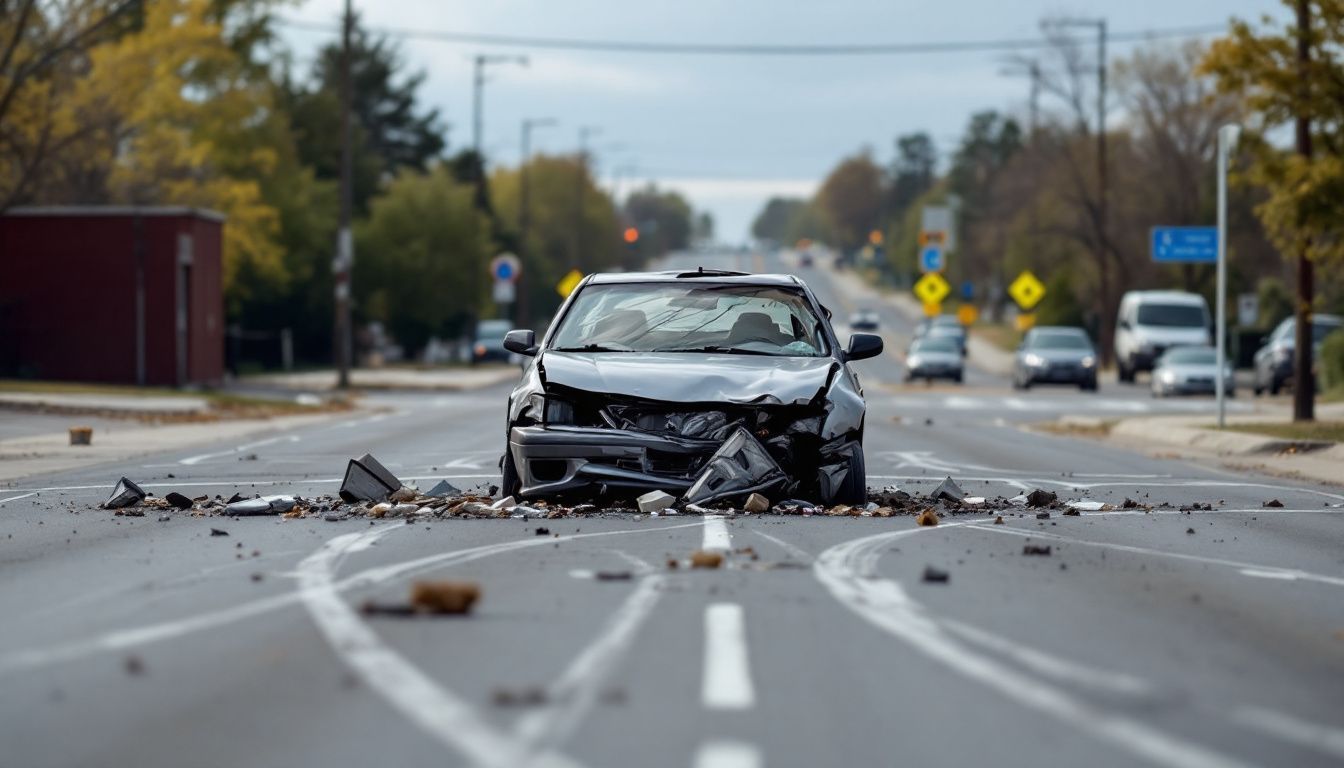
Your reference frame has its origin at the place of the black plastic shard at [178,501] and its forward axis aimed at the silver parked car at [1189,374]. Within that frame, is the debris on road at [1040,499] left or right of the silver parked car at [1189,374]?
right

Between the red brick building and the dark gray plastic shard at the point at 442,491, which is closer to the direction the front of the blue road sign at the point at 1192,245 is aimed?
the dark gray plastic shard

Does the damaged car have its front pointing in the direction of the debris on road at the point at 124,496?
no

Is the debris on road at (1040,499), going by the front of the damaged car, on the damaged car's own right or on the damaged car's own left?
on the damaged car's own left

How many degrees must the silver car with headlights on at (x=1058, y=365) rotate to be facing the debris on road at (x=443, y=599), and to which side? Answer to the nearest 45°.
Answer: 0° — it already faces it

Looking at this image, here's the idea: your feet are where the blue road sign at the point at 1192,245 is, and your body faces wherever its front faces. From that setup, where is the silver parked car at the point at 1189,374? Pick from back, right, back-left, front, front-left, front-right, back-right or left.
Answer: back

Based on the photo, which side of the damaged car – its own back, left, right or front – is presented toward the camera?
front

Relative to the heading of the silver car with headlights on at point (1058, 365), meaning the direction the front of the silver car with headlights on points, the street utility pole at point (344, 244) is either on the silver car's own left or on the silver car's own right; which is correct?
on the silver car's own right

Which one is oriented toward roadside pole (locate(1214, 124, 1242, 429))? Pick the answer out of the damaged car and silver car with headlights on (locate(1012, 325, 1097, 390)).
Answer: the silver car with headlights on

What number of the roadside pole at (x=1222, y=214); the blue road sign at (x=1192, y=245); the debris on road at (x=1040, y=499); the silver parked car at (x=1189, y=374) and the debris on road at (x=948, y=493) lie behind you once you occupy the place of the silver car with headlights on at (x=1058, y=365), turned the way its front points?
0

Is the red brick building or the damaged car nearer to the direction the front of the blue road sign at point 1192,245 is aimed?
the damaged car

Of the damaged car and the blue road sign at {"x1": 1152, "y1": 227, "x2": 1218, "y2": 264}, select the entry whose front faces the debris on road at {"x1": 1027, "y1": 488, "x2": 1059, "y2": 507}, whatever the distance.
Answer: the blue road sign

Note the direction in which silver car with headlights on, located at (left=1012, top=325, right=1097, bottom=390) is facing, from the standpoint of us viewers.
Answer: facing the viewer

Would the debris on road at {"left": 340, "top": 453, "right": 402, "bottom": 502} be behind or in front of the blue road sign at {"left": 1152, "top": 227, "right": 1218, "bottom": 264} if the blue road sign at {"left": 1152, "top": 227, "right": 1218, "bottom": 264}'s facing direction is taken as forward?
in front

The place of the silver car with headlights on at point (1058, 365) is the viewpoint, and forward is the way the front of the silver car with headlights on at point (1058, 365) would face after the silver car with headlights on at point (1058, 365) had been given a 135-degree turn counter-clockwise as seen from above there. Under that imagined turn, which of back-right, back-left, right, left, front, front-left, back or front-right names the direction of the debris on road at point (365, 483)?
back-right

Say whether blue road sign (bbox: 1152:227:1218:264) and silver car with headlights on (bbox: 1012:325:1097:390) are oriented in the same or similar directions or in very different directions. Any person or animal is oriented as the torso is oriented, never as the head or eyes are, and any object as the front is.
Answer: same or similar directions

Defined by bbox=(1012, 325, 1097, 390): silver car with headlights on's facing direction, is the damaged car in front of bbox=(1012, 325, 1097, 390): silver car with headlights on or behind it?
in front

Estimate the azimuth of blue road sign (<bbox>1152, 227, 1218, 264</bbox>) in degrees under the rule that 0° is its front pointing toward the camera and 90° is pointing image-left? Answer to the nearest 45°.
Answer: approximately 0°

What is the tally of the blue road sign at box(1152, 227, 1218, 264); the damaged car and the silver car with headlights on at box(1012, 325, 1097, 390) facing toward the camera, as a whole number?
3

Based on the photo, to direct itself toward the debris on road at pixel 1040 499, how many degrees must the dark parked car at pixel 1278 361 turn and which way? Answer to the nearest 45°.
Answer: approximately 45° to its left
